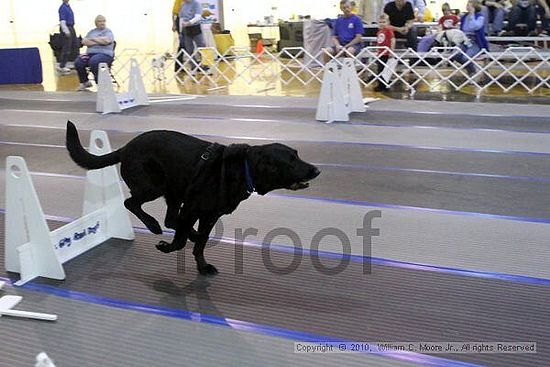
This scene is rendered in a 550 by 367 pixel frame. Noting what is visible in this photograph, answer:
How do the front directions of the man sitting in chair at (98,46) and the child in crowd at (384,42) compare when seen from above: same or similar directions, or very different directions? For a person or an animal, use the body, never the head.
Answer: same or similar directions

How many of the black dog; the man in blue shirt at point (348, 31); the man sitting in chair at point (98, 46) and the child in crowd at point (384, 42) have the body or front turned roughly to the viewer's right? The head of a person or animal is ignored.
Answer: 1

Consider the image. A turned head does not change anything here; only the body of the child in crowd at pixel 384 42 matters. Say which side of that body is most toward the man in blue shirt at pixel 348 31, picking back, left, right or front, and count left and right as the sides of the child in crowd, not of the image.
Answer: right

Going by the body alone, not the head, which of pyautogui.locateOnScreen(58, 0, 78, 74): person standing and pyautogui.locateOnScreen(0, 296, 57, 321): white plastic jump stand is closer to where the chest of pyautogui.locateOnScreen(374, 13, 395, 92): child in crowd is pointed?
the white plastic jump stand

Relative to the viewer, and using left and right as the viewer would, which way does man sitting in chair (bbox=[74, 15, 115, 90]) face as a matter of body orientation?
facing the viewer and to the left of the viewer

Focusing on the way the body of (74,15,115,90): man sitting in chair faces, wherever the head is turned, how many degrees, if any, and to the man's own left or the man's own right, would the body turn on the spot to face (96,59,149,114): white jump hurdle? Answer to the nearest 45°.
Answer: approximately 45° to the man's own left

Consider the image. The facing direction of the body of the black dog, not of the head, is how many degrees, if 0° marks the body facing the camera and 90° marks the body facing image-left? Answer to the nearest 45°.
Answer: approximately 270°

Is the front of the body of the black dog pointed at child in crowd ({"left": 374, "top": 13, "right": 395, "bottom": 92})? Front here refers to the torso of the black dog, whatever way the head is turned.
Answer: no

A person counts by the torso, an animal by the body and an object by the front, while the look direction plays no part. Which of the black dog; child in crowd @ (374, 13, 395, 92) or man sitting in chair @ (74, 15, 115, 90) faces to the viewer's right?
the black dog

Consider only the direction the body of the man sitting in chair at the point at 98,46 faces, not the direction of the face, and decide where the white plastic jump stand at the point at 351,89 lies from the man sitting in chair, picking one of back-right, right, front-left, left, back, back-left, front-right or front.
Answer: left

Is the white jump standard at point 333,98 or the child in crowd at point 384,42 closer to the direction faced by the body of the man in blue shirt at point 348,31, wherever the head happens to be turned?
the white jump standard

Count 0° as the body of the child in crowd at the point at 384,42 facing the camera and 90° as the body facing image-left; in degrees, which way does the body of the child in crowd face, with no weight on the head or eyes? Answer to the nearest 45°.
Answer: approximately 45°

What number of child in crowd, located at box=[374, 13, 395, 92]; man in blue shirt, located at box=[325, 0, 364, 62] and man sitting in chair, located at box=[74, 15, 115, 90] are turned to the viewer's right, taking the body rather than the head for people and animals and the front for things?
0

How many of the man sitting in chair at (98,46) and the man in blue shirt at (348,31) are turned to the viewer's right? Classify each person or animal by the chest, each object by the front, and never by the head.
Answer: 0

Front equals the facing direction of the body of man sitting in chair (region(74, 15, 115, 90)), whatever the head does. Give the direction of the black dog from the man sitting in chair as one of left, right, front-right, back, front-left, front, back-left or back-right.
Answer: front-left

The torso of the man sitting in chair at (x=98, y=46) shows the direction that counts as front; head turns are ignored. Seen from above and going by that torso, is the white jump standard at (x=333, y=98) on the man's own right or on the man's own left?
on the man's own left
